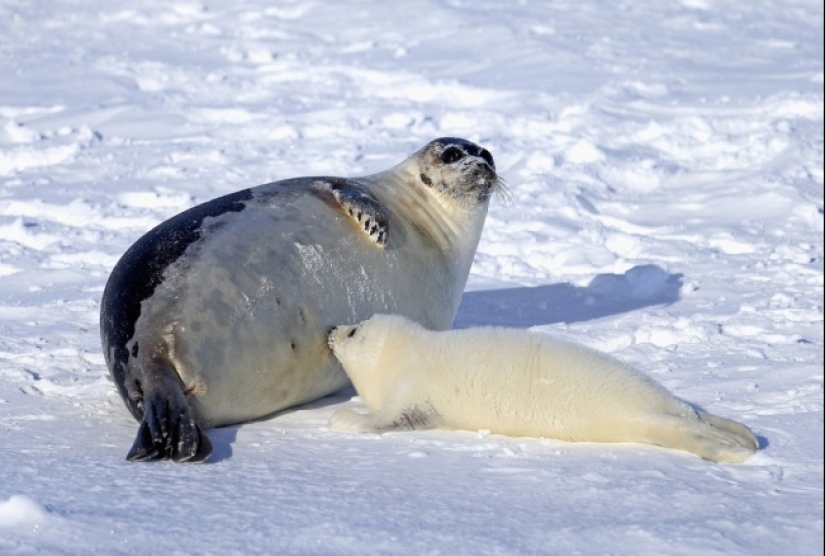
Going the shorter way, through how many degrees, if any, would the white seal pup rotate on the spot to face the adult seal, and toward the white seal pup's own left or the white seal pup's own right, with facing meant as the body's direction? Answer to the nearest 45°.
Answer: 0° — it already faces it

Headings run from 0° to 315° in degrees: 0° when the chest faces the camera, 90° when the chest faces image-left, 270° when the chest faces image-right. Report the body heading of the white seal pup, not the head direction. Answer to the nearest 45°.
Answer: approximately 90°
